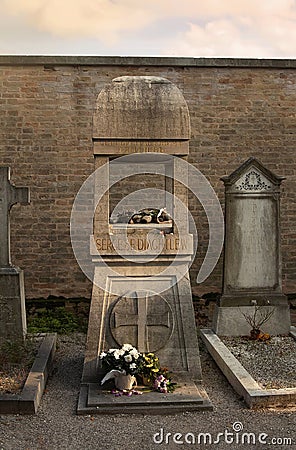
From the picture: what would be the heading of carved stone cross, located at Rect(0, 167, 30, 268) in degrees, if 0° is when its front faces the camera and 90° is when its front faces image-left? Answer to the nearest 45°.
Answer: approximately 0°

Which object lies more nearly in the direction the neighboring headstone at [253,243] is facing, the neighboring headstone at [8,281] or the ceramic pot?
the ceramic pot

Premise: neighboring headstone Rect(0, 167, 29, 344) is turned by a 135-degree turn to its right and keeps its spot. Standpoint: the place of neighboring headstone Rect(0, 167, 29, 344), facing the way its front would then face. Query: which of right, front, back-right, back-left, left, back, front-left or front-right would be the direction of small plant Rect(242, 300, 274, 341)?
back-right

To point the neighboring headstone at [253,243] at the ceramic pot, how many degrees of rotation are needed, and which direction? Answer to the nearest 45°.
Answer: approximately 45° to its right

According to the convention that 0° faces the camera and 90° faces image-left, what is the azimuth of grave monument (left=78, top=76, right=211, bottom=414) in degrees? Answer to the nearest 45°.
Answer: approximately 0°

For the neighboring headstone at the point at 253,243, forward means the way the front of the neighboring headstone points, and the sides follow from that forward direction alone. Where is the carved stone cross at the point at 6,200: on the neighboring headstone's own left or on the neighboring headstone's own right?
on the neighboring headstone's own right

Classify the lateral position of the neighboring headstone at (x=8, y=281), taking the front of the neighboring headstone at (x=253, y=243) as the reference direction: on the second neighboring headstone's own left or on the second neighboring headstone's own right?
on the second neighboring headstone's own right

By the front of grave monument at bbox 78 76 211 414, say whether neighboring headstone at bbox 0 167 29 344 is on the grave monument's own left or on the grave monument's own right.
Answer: on the grave monument's own right

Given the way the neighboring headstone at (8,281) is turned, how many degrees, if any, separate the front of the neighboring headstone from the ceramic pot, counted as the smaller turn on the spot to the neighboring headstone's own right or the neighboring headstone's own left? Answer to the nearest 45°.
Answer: approximately 45° to the neighboring headstone's own left
